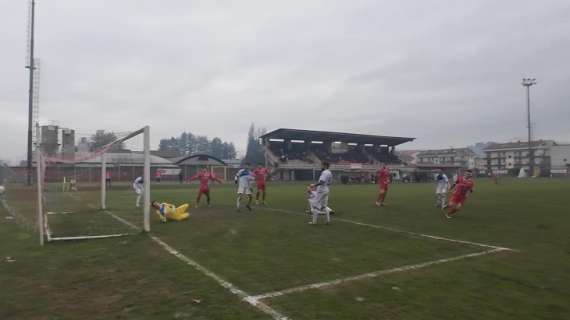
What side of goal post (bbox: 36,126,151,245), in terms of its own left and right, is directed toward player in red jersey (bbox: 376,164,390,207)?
front

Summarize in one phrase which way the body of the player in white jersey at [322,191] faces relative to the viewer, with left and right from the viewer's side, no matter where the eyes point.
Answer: facing to the left of the viewer

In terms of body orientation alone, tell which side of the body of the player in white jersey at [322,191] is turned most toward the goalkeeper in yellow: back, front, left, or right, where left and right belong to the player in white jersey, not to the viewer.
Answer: front
